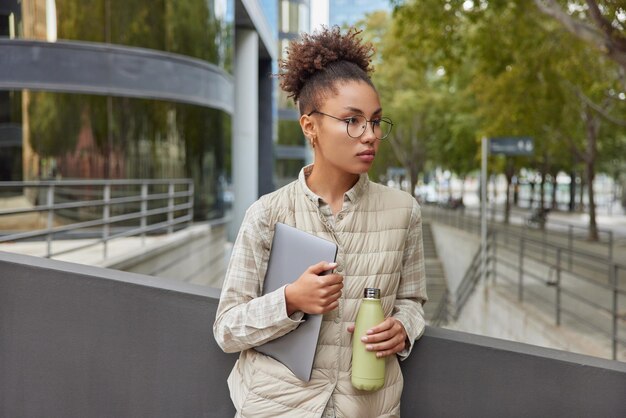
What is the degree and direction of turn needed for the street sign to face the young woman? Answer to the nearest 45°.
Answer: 0° — it already faces them

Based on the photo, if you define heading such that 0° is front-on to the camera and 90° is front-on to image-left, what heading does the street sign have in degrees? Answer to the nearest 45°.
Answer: approximately 0°

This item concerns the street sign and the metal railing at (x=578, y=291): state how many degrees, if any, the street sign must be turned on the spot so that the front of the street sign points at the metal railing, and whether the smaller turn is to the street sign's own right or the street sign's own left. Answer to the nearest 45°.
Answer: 0° — it already faces it
